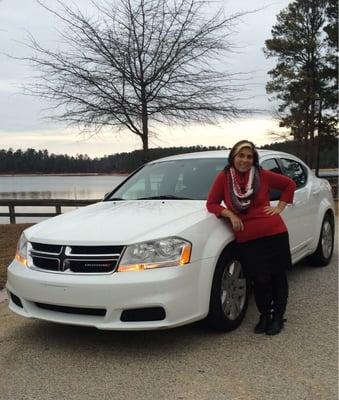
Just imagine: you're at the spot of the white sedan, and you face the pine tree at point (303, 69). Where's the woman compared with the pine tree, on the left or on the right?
right

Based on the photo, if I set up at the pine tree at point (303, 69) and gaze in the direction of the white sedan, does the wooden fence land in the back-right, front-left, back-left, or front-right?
front-right

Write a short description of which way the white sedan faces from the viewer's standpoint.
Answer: facing the viewer and to the left of the viewer

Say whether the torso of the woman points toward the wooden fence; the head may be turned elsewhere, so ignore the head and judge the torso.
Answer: no

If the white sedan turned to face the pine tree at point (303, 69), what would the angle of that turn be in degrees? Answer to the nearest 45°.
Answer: approximately 135° to its right

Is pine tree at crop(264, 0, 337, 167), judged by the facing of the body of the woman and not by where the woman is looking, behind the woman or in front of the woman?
behind

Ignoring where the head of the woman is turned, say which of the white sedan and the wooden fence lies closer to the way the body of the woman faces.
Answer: the white sedan

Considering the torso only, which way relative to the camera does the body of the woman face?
toward the camera

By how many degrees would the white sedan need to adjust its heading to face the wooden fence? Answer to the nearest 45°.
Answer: approximately 135° to its right

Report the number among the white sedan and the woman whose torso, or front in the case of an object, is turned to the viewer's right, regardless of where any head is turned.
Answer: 0

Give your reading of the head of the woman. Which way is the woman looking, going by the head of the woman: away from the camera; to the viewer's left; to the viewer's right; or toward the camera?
toward the camera

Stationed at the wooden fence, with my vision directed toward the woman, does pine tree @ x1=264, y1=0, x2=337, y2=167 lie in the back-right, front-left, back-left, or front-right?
back-left
